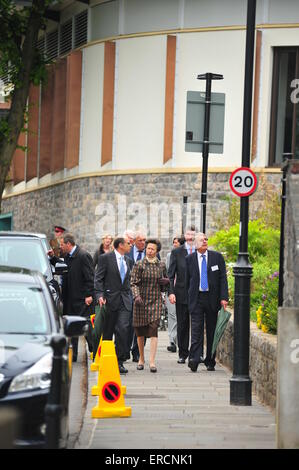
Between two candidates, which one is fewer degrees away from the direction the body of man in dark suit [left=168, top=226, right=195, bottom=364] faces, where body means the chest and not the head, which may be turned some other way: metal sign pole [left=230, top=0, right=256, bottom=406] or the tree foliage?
the metal sign pole

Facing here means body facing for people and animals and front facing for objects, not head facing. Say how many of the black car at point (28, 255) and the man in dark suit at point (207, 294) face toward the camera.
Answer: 2

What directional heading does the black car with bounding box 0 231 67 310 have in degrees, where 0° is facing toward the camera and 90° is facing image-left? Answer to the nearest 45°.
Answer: approximately 0°

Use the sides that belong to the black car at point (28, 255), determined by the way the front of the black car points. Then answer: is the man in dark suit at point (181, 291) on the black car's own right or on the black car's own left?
on the black car's own left

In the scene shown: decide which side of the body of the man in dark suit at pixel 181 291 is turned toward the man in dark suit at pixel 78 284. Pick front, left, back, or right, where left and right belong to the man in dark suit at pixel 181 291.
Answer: right

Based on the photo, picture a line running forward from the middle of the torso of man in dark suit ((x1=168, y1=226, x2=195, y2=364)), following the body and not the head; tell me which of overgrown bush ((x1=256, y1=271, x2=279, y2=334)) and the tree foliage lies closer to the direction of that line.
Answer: the overgrown bush

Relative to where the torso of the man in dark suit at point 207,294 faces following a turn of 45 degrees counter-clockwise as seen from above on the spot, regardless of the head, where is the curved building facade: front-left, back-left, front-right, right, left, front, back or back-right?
back-left
